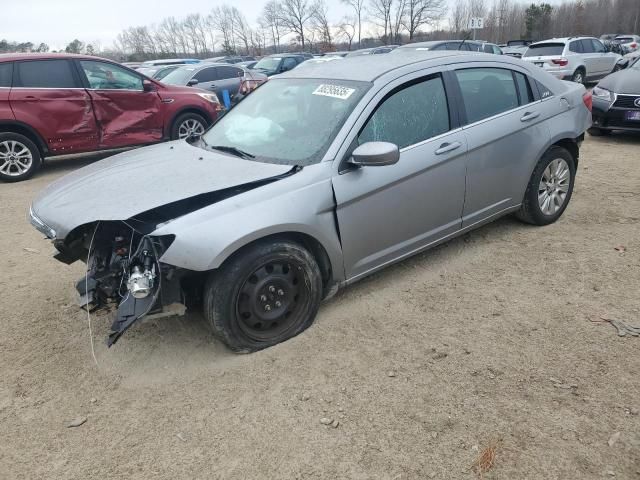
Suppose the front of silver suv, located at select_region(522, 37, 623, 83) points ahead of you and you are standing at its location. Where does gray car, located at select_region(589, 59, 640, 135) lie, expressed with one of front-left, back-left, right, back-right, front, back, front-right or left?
back-right

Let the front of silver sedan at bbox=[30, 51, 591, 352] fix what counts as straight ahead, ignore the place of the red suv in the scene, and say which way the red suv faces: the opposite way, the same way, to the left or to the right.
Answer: the opposite way

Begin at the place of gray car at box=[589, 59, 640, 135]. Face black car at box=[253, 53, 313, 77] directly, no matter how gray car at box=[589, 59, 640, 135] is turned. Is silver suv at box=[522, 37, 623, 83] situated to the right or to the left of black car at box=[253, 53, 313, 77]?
right

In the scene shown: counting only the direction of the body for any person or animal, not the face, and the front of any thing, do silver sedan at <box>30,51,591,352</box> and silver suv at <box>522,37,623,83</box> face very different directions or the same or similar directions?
very different directions

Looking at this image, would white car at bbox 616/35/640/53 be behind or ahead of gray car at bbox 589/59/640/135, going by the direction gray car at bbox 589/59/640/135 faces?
behind

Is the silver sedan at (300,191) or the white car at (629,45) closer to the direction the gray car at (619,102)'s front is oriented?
the silver sedan

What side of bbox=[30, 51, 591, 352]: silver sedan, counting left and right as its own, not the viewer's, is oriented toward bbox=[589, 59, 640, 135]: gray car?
back

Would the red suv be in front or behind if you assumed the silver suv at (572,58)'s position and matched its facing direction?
behind

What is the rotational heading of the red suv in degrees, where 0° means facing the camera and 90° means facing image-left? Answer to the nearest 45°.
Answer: approximately 225°

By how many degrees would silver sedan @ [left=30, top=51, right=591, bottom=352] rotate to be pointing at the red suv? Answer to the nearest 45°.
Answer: approximately 90° to its right

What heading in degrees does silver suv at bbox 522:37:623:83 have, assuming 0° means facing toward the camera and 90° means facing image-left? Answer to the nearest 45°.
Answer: approximately 225°

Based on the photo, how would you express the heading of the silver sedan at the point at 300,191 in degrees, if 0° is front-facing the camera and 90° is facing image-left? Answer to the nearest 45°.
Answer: approximately 45°

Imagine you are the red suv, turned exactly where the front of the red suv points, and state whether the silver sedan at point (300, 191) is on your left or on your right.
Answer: on your right
